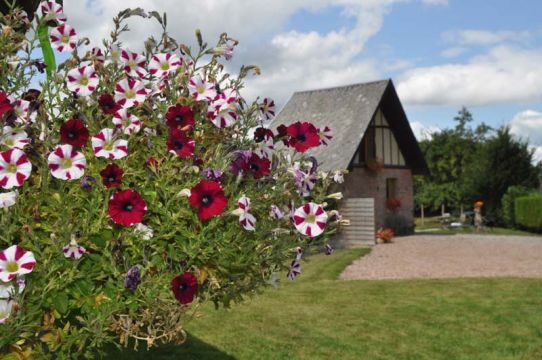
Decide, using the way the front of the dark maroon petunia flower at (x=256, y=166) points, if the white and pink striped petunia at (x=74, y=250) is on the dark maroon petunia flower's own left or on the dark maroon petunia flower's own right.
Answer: on the dark maroon petunia flower's own right

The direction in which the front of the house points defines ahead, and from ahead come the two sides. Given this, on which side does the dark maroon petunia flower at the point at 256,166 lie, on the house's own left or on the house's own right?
on the house's own right

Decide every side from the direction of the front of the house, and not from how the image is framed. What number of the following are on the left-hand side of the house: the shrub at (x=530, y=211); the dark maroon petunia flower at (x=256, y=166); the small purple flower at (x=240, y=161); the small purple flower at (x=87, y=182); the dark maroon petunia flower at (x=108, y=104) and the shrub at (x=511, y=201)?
2

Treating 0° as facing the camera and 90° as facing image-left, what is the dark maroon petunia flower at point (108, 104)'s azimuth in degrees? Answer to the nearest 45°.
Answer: approximately 0°

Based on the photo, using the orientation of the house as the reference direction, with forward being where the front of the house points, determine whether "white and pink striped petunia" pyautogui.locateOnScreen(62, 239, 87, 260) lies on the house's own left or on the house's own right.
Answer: on the house's own right

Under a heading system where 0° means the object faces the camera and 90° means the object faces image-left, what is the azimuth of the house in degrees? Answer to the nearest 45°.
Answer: approximately 315°

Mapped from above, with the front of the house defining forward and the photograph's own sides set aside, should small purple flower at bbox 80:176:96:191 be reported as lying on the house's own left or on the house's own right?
on the house's own right

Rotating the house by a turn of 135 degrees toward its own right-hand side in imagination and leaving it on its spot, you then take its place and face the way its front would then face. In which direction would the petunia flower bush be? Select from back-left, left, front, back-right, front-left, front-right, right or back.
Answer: left

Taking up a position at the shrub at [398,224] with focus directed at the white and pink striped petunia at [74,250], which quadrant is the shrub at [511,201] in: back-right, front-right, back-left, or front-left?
back-left

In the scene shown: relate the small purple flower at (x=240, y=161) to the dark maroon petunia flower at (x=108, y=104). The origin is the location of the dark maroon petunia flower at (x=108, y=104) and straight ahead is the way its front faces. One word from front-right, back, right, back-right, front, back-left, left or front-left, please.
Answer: left

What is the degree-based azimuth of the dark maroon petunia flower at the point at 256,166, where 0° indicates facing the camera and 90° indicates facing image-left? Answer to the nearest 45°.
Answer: approximately 0°

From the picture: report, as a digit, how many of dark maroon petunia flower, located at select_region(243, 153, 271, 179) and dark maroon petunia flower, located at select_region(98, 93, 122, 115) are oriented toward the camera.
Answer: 2
